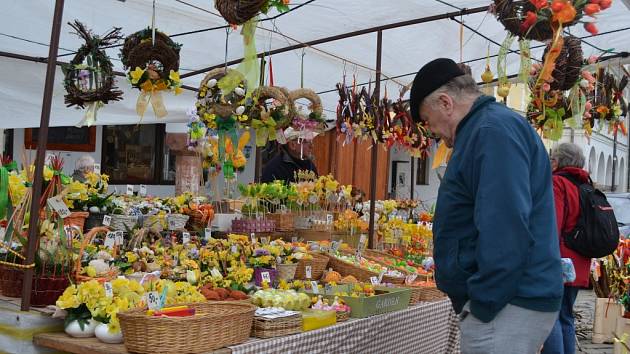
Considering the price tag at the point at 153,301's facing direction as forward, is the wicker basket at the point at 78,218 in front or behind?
behind

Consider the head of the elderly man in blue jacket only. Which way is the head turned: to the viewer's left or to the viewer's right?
to the viewer's left

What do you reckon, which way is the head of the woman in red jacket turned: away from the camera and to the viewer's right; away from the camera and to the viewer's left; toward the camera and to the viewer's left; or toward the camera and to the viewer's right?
away from the camera and to the viewer's left

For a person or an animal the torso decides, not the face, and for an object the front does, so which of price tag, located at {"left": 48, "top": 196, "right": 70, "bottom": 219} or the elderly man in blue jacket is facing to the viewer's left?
the elderly man in blue jacket

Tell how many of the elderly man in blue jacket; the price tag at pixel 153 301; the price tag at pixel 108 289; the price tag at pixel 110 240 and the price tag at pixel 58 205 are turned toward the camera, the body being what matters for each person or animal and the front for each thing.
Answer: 4
